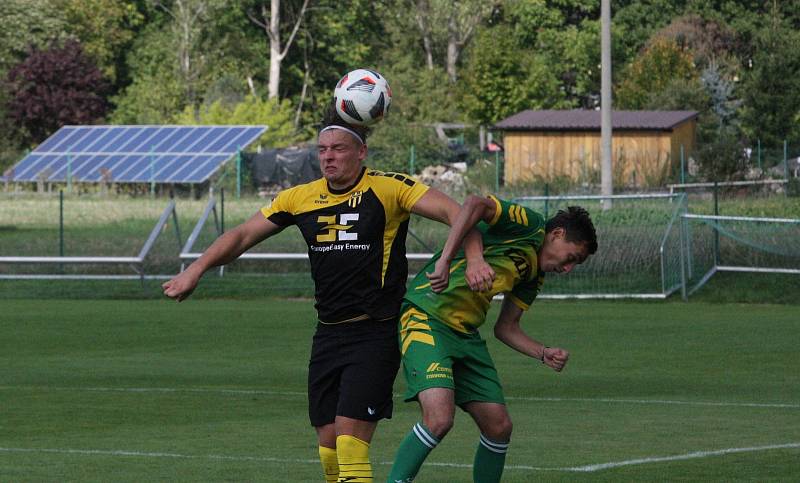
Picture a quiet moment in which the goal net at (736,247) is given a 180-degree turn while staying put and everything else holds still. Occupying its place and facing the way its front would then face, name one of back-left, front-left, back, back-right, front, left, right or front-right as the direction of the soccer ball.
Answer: back

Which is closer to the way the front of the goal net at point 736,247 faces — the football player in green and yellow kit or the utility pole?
the football player in green and yellow kit

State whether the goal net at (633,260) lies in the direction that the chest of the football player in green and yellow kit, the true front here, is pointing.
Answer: no

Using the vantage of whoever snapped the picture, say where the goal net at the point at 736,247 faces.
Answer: facing the viewer

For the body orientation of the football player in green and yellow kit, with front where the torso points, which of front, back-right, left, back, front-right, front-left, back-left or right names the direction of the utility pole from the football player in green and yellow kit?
back-left
